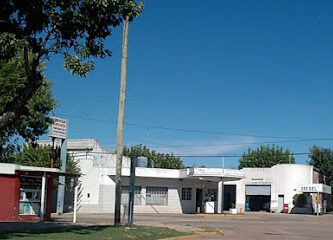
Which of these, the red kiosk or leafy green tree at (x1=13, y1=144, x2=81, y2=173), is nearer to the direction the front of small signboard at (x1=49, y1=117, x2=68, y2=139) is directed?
the red kiosk

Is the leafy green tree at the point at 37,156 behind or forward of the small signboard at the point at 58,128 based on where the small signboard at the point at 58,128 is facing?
behind

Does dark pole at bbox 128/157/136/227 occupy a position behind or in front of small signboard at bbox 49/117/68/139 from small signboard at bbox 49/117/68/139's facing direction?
in front

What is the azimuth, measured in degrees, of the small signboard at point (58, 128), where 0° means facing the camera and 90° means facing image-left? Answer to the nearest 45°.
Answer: approximately 0°

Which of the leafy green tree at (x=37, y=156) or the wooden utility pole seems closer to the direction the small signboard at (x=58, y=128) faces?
the wooden utility pole

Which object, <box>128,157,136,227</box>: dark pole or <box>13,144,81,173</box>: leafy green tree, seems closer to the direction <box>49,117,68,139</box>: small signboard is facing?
the dark pole
